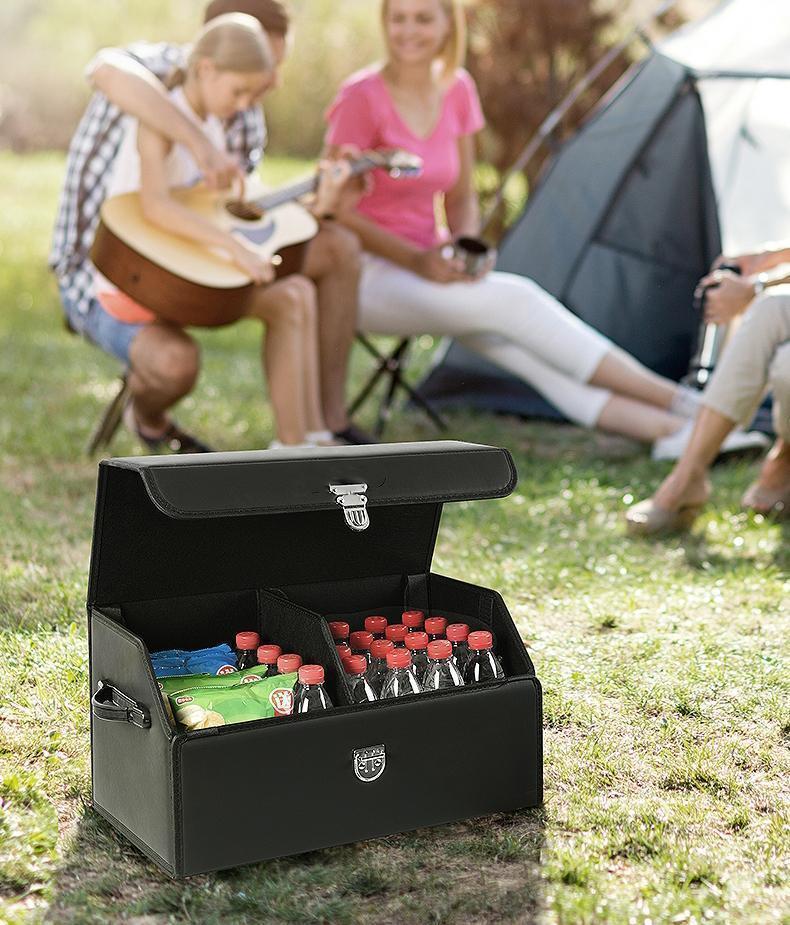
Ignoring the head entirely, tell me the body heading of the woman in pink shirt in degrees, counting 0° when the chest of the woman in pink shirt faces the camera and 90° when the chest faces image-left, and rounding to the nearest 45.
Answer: approximately 315°

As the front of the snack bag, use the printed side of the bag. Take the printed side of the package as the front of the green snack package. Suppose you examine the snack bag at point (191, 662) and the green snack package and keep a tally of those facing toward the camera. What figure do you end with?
2

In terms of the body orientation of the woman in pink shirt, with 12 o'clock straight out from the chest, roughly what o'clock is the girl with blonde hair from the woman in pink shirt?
The girl with blonde hair is roughly at 3 o'clock from the woman in pink shirt.

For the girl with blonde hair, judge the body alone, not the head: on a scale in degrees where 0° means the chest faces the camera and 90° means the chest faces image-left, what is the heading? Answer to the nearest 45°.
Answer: approximately 315°

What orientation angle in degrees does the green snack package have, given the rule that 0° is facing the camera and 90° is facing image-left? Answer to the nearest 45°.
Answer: approximately 0°

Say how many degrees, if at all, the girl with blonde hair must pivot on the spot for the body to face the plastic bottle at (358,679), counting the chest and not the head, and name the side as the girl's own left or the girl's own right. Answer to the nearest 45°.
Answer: approximately 45° to the girl's own right
